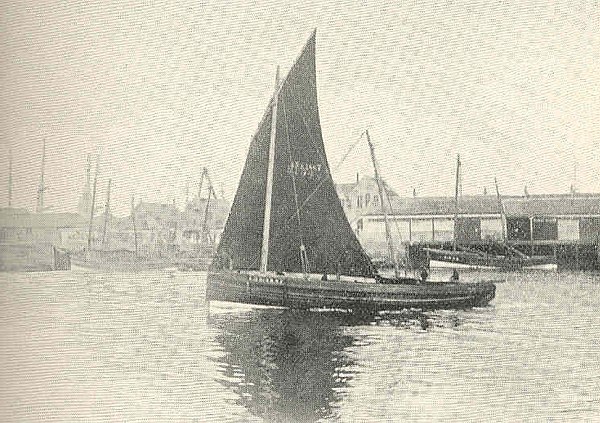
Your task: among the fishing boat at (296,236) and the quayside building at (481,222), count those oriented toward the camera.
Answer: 1

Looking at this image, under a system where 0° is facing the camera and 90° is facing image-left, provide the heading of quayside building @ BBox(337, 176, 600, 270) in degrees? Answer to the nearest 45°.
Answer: approximately 0°

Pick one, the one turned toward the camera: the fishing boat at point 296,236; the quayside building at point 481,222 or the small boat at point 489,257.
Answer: the quayside building

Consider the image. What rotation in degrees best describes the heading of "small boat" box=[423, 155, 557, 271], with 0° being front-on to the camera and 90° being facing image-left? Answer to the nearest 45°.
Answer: approximately 90°

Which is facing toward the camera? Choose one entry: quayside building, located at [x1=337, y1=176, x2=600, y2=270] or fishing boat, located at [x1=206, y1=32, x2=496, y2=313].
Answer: the quayside building
